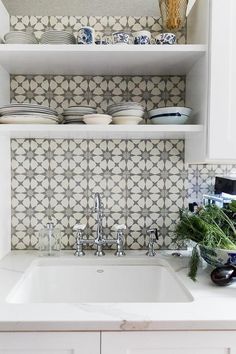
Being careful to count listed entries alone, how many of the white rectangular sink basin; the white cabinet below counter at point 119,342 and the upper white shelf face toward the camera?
3

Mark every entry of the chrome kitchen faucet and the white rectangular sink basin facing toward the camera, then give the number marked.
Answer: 2

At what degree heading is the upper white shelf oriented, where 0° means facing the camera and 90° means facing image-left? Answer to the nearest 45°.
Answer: approximately 0°

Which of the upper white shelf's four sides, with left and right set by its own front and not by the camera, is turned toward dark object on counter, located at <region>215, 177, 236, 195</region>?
left

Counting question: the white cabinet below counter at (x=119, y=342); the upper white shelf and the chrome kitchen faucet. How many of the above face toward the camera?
3

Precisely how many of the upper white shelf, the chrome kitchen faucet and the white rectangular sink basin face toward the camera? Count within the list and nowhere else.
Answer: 3

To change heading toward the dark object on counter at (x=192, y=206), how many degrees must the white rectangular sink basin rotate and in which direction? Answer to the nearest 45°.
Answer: approximately 90° to its left

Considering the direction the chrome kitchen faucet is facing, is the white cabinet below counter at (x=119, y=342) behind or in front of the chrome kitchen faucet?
in front
